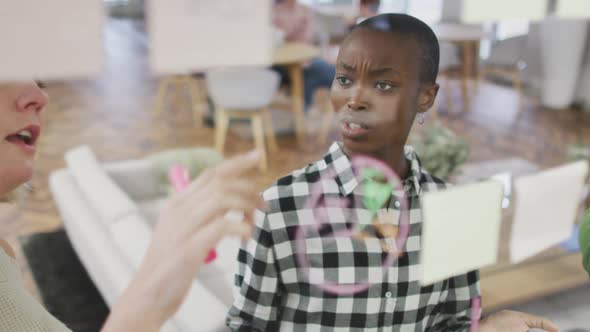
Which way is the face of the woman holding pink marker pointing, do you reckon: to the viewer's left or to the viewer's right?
to the viewer's right

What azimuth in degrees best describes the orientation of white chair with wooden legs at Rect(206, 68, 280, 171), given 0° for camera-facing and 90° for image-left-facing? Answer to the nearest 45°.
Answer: approximately 180°

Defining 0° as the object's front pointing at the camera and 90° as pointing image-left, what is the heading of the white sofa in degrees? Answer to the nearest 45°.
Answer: approximately 225°

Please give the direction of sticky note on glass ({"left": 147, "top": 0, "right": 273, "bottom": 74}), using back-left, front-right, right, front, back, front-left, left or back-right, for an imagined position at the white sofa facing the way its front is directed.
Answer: back-right

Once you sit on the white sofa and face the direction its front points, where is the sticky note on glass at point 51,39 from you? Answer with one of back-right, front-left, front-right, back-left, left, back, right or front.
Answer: back-right

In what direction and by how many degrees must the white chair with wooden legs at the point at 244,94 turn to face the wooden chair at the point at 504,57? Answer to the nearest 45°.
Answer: approximately 45° to its right
